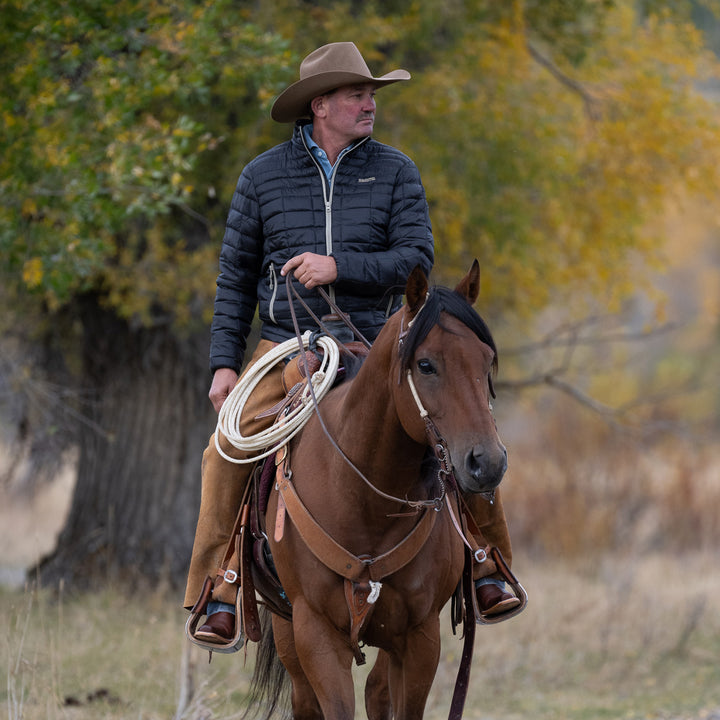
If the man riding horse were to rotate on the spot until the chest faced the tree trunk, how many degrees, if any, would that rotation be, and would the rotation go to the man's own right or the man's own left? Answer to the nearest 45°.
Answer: approximately 180°

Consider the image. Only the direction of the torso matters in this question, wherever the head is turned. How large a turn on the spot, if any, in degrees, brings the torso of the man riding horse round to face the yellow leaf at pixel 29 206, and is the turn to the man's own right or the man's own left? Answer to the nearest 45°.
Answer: approximately 135° to the man's own right

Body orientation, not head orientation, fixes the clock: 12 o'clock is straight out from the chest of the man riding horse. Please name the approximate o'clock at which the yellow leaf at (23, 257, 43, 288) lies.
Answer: The yellow leaf is roughly at 5 o'clock from the man riding horse.

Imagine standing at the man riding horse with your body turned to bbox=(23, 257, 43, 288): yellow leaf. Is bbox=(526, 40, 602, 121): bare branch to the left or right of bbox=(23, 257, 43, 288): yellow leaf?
right

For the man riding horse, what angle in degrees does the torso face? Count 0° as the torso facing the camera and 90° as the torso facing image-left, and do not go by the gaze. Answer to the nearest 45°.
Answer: approximately 0°

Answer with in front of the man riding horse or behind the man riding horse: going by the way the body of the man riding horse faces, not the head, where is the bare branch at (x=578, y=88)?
behind
